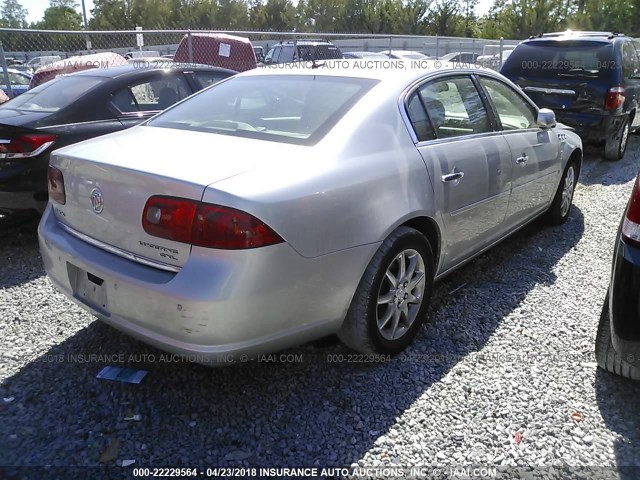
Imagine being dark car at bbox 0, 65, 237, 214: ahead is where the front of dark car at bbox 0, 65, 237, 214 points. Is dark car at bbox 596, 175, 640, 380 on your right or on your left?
on your right

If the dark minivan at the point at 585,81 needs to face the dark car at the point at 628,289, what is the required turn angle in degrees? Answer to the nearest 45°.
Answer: approximately 135° to its right

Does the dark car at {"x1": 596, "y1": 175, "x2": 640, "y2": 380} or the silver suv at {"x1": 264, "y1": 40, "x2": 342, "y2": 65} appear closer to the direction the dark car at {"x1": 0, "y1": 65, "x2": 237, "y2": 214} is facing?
the silver suv

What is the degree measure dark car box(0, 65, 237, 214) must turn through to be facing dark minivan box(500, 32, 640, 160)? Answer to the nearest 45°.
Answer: approximately 45° to its right

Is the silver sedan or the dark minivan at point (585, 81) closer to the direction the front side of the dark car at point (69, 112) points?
the dark minivan

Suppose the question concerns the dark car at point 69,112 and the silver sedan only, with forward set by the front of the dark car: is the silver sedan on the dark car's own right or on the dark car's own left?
on the dark car's own right

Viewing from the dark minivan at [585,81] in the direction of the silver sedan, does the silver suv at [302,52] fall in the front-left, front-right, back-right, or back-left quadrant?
back-right

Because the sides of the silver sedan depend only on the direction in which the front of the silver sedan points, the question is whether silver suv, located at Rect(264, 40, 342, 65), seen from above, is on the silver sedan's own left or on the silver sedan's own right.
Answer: on the silver sedan's own left

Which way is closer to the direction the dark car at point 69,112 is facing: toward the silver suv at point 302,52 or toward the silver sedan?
the silver suv

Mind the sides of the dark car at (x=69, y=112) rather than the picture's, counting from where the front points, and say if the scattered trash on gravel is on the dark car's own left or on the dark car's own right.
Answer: on the dark car's own right

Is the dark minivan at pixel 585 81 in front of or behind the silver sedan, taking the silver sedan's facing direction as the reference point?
in front

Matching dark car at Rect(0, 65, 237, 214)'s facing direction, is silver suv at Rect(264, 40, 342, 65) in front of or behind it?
in front

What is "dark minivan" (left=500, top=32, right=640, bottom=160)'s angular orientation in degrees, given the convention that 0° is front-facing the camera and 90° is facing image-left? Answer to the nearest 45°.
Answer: approximately 225°
